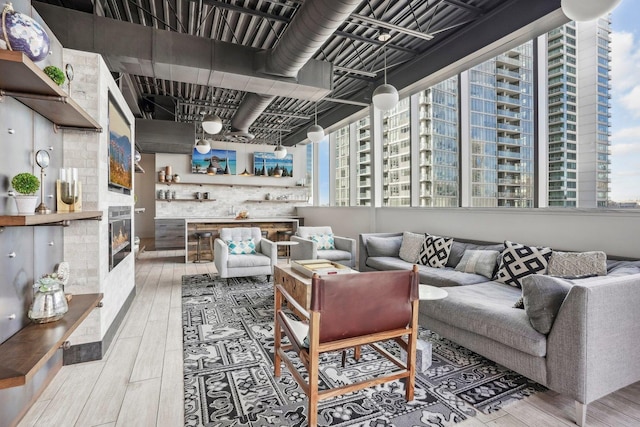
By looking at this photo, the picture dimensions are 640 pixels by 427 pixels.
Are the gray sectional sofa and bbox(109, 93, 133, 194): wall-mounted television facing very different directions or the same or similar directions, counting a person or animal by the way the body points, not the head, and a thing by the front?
very different directions

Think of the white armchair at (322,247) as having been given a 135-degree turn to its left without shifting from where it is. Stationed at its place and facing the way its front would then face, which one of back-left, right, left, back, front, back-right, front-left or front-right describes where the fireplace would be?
back-left

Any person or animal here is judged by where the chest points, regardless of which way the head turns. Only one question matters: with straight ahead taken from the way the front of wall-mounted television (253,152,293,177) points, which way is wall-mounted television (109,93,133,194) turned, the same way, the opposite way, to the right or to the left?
to the left

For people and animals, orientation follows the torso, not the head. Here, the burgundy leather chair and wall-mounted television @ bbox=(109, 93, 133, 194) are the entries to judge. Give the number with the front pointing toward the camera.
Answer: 0

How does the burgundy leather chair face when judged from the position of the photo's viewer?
facing away from the viewer and to the left of the viewer

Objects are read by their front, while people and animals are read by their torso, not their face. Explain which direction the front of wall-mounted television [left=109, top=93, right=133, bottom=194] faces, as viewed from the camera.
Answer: facing to the right of the viewer

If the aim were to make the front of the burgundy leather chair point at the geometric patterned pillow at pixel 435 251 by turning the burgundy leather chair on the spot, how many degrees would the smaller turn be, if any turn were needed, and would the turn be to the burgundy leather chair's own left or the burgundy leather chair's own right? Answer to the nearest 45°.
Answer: approximately 90° to the burgundy leather chair's own right

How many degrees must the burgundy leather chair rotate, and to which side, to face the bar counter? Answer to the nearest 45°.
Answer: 0° — it already faces it

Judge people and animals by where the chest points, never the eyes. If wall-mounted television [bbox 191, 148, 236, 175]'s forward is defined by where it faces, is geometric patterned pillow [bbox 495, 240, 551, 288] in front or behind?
in front

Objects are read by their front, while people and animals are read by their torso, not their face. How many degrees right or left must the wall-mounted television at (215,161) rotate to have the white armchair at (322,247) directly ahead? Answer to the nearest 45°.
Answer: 0° — it already faces it

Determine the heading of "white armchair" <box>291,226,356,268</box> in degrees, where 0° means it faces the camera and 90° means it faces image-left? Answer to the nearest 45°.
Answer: approximately 315°

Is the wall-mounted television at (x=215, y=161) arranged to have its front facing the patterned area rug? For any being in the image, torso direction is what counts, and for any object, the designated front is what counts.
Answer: yes

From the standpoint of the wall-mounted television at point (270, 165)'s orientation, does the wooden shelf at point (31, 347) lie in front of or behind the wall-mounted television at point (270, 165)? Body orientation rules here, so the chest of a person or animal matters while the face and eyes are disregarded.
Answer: in front

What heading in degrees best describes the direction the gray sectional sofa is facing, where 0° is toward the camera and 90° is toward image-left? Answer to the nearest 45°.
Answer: approximately 45°

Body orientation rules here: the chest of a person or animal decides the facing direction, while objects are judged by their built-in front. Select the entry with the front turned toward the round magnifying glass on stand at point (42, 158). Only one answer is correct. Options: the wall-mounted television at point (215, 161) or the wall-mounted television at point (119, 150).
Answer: the wall-mounted television at point (215, 161)

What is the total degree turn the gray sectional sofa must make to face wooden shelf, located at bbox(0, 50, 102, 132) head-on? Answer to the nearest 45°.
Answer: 0° — it already faces it

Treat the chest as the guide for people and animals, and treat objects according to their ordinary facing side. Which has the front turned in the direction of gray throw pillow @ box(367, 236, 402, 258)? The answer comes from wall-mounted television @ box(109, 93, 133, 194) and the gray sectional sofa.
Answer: the wall-mounted television

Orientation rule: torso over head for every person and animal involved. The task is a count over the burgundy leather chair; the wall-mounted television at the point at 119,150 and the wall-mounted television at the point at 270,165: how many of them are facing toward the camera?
1
